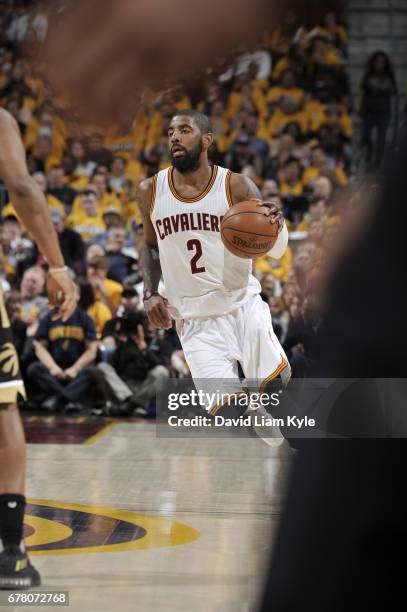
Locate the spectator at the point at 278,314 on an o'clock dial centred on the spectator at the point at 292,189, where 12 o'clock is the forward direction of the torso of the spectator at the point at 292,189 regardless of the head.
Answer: the spectator at the point at 278,314 is roughly at 12 o'clock from the spectator at the point at 292,189.

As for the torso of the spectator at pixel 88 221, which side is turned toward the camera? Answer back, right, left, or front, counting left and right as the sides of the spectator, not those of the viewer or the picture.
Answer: front

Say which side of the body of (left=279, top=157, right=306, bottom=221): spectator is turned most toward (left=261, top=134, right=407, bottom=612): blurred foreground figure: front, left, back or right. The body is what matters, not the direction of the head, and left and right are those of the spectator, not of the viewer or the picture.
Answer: front

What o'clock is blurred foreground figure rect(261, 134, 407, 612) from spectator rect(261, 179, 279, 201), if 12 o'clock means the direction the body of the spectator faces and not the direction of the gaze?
The blurred foreground figure is roughly at 12 o'clock from the spectator.

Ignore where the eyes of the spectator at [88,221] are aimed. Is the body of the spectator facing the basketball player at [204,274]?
yes

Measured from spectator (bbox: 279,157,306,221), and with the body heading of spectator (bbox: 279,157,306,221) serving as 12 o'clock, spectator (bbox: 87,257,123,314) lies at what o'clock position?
spectator (bbox: 87,257,123,314) is roughly at 2 o'clock from spectator (bbox: 279,157,306,221).

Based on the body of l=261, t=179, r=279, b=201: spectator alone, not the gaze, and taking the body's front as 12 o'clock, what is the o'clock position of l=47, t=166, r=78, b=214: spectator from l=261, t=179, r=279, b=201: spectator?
l=47, t=166, r=78, b=214: spectator is roughly at 3 o'clock from l=261, t=179, r=279, b=201: spectator.

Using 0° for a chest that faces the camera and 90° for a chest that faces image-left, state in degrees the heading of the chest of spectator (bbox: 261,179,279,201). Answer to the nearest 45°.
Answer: approximately 0°

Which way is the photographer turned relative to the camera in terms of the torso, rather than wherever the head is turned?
toward the camera

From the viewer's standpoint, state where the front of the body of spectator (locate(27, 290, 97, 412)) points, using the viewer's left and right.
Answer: facing the viewer

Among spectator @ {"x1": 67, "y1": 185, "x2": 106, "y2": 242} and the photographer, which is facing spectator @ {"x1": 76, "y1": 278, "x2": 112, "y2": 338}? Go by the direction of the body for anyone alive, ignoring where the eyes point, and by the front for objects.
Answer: spectator @ {"x1": 67, "y1": 185, "x2": 106, "y2": 242}
